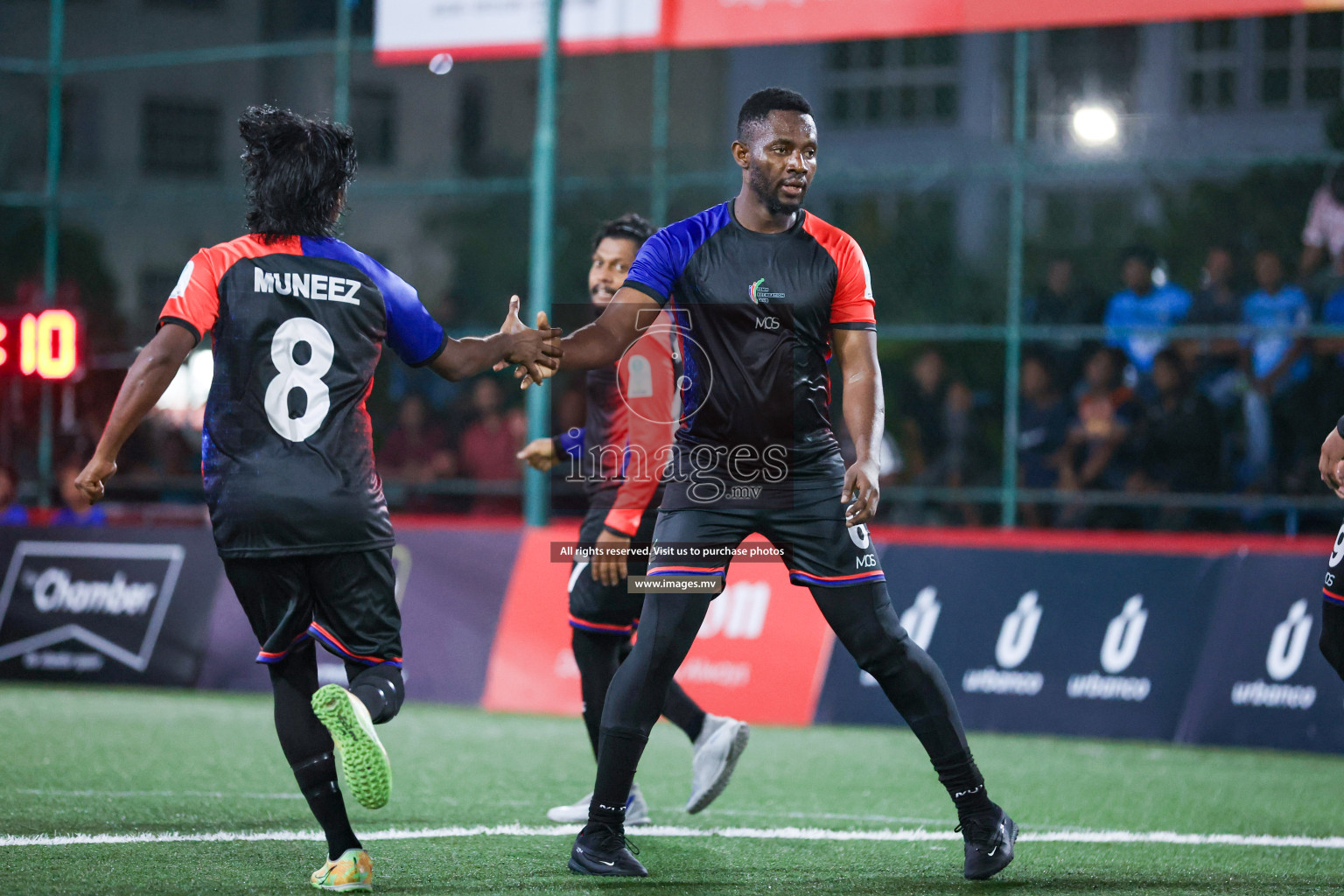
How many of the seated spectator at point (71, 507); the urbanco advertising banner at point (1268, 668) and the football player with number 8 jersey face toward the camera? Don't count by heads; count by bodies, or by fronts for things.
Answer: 2

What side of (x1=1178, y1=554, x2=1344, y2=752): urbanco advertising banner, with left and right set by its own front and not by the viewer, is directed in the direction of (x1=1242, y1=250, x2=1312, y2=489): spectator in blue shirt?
back

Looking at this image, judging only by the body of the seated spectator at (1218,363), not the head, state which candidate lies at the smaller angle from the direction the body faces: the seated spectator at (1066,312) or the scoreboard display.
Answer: the scoreboard display

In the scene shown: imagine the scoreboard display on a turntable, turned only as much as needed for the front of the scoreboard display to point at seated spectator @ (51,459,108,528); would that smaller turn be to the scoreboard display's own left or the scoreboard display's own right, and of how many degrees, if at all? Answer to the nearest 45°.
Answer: approximately 180°
